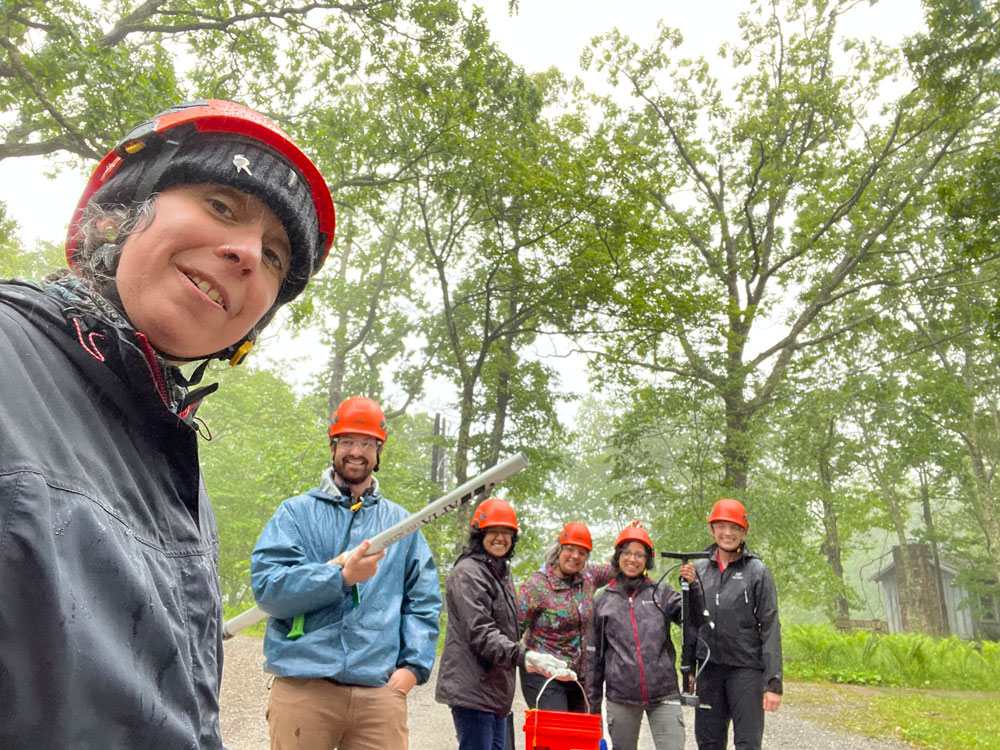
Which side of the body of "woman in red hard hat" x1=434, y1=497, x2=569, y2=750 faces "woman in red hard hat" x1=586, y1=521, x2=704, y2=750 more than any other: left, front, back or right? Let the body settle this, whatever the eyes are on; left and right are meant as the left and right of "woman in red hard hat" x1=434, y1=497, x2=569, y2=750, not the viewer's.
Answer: left

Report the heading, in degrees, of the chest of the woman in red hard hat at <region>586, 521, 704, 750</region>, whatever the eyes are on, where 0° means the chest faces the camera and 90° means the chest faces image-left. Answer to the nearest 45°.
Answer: approximately 0°

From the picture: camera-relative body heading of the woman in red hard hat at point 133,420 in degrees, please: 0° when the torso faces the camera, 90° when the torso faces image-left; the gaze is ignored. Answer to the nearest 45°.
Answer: approximately 315°

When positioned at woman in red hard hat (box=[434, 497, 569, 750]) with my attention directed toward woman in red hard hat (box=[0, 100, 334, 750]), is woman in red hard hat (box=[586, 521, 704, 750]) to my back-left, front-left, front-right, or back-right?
back-left

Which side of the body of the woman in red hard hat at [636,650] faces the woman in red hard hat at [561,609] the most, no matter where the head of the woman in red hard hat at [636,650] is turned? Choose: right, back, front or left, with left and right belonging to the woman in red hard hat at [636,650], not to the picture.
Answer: right
